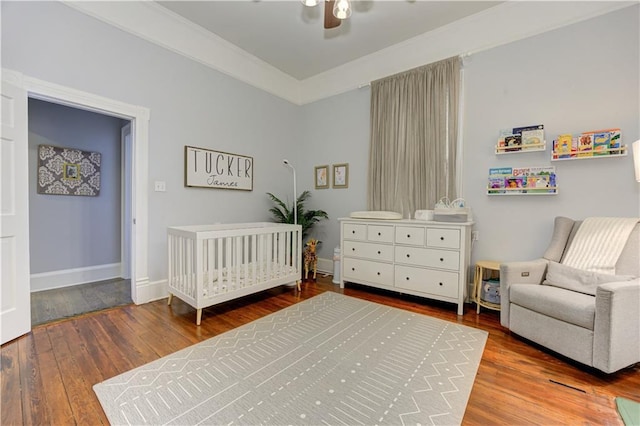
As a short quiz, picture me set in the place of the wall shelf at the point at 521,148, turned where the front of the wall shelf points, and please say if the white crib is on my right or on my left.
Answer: on my right

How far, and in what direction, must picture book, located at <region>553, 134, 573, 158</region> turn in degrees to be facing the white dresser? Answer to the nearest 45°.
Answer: approximately 45° to its right

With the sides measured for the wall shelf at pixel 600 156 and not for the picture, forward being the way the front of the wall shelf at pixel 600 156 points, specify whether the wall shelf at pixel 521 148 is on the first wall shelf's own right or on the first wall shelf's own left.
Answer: on the first wall shelf's own right

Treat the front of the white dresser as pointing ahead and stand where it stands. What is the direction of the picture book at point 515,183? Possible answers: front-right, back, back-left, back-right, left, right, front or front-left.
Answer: back-left

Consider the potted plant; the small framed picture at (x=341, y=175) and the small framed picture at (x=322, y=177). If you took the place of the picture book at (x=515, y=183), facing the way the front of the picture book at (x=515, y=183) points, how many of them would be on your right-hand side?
3
